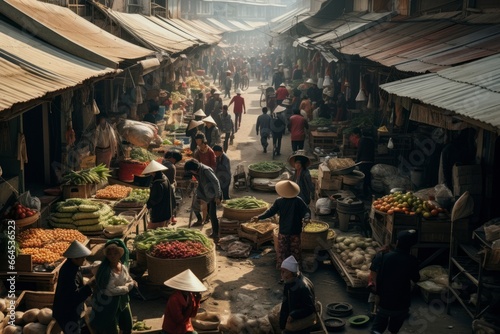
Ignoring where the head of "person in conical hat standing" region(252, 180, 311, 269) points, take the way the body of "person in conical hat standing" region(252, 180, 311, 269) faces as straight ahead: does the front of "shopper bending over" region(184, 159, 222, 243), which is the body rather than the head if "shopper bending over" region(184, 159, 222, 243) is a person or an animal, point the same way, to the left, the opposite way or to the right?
to the left

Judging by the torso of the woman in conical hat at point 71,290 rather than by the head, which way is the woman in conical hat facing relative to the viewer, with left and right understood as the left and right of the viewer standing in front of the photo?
facing to the right of the viewer

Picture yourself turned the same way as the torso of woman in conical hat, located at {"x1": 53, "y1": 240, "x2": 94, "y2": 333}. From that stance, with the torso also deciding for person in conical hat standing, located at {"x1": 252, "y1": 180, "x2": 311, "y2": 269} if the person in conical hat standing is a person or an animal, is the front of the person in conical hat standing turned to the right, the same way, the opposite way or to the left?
to the left

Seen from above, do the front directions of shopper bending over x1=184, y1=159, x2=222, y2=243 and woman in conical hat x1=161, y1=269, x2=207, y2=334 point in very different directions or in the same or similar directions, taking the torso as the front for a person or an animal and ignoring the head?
very different directions

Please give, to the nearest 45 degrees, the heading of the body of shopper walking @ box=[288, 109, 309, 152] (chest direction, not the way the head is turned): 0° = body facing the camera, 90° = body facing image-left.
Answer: approximately 180°

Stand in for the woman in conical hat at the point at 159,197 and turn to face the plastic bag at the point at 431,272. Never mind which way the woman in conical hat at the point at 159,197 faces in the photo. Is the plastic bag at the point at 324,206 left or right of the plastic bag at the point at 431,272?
left

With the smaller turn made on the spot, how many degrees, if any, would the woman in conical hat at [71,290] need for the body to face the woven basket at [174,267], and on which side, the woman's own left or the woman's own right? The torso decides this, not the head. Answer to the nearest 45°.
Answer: approximately 45° to the woman's own left

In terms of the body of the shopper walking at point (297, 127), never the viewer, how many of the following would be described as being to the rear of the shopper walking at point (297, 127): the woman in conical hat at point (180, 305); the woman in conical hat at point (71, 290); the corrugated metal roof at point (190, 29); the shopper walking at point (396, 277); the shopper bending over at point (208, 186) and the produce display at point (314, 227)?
5
